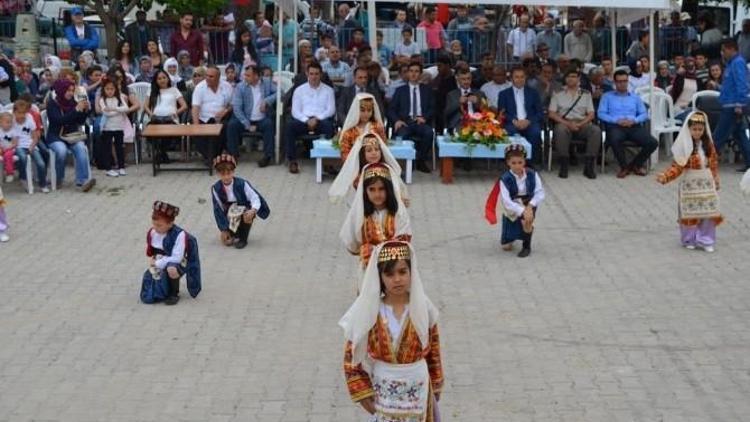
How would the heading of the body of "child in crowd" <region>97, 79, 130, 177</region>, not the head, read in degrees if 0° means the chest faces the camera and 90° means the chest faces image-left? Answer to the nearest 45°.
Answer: approximately 0°

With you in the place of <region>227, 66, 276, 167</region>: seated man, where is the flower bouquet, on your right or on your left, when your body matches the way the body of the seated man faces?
on your left

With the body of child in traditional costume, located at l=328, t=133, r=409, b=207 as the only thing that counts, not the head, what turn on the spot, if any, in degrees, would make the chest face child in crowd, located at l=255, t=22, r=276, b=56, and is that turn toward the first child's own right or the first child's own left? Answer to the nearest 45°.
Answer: approximately 180°

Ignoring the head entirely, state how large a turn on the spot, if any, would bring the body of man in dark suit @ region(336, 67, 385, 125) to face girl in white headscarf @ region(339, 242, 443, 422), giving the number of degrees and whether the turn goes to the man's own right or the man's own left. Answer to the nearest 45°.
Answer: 0° — they already face them

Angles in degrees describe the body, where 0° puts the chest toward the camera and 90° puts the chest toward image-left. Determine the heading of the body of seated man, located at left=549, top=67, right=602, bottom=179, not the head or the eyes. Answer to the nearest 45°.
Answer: approximately 0°

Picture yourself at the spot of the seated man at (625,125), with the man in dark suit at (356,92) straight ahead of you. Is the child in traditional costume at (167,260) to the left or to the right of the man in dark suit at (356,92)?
left

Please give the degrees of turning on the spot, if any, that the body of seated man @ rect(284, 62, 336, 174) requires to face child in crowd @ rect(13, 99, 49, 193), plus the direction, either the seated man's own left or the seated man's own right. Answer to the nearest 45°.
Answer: approximately 90° to the seated man's own right

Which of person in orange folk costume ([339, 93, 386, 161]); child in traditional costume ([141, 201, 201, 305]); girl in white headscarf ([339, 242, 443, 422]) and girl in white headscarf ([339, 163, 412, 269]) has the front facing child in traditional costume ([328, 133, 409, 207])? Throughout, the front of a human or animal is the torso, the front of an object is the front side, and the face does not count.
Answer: the person in orange folk costume
